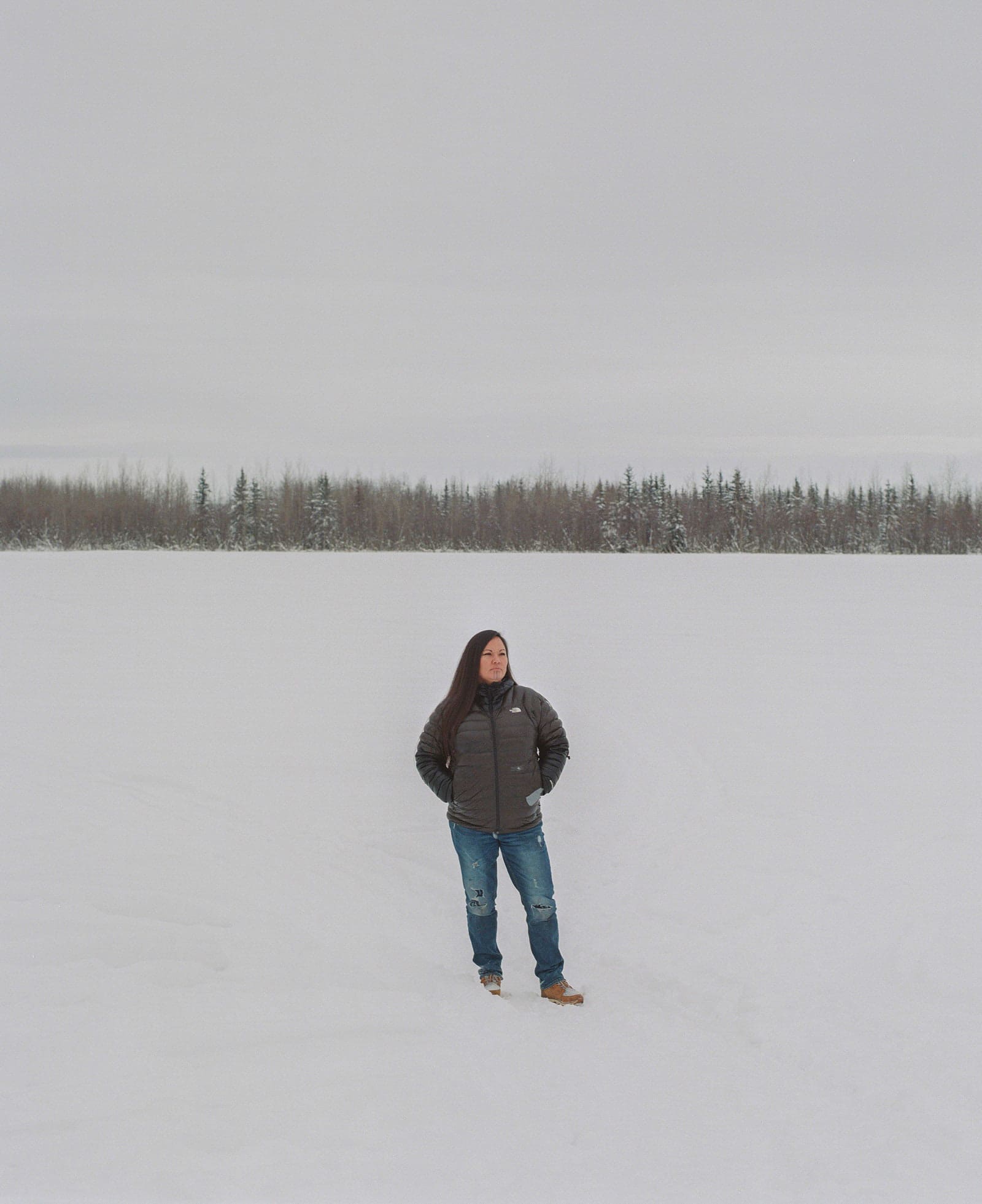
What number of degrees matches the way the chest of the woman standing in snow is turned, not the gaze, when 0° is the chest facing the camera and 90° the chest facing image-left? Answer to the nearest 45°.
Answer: approximately 0°

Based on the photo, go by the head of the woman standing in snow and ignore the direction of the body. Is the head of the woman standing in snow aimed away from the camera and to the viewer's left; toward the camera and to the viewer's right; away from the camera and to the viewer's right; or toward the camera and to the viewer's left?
toward the camera and to the viewer's right
